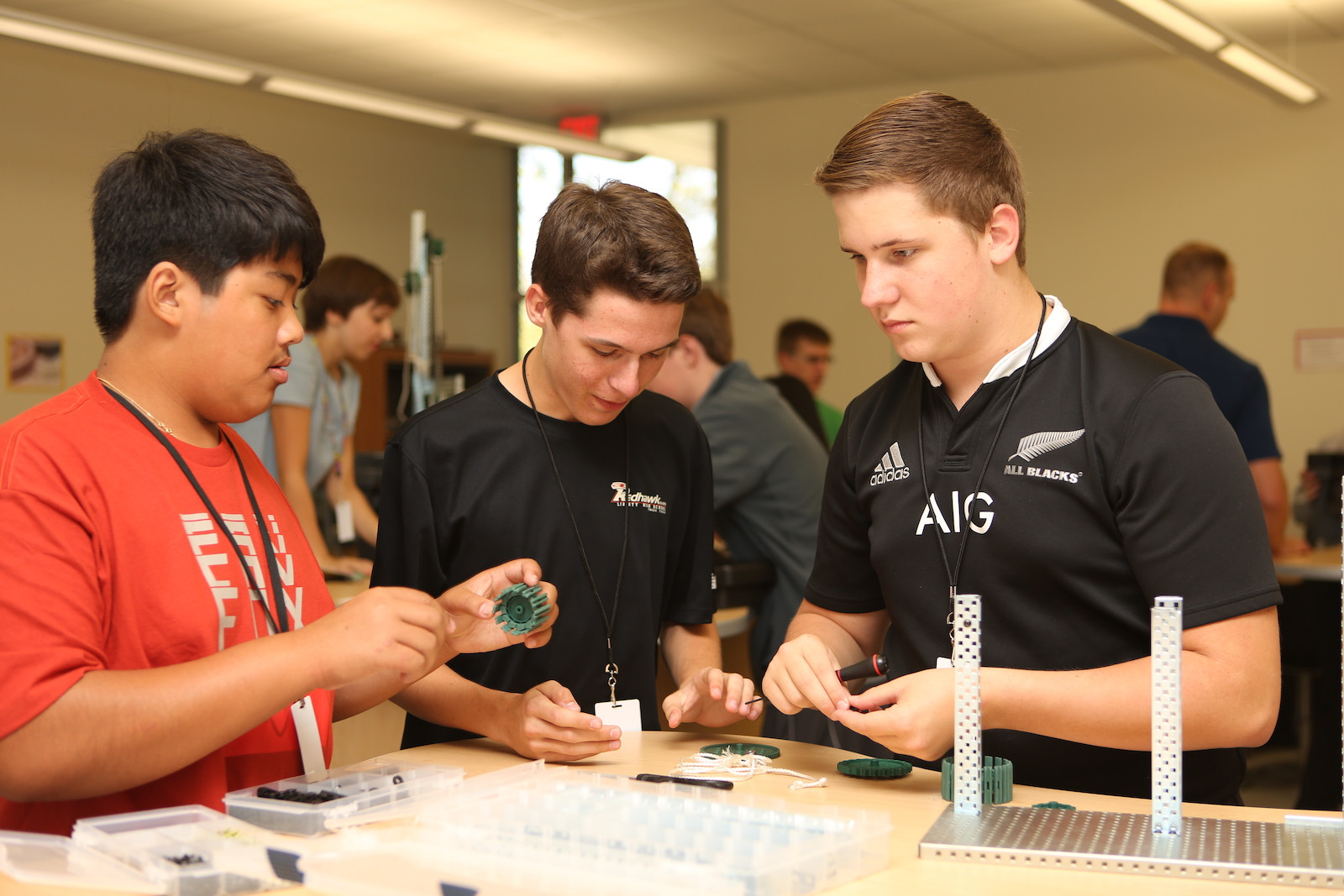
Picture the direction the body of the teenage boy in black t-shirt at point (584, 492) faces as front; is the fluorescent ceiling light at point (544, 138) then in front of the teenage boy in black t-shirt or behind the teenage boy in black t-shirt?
behind

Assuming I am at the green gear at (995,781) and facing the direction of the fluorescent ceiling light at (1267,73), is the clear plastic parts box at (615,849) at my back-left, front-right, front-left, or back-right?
back-left

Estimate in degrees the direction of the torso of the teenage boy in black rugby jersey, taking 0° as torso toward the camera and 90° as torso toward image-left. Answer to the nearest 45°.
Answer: approximately 45°

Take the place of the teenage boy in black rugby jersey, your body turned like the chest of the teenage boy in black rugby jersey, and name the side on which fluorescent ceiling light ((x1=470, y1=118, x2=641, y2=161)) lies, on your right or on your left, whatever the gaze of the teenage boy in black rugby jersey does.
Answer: on your right
